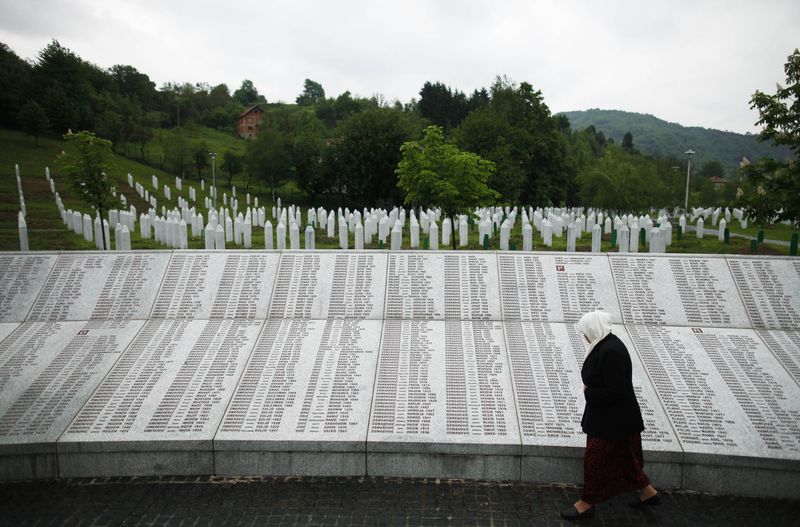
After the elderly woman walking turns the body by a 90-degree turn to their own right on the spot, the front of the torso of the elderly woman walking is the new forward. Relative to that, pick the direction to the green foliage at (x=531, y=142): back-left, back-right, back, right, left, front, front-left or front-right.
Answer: front

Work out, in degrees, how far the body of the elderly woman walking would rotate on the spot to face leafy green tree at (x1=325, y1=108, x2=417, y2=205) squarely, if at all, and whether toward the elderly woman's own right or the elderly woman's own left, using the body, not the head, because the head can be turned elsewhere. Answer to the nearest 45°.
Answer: approximately 45° to the elderly woman's own right

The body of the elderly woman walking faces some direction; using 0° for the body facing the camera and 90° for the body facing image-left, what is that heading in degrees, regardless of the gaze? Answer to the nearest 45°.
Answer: approximately 90°

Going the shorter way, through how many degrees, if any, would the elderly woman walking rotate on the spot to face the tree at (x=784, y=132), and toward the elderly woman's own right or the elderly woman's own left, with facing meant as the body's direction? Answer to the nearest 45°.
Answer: approximately 90° to the elderly woman's own right

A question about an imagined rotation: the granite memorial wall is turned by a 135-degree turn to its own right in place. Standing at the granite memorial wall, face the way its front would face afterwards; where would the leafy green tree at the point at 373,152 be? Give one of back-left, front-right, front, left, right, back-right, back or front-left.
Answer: front-right

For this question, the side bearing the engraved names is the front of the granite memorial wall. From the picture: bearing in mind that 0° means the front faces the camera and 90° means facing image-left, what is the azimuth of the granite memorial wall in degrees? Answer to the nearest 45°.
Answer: approximately 0°

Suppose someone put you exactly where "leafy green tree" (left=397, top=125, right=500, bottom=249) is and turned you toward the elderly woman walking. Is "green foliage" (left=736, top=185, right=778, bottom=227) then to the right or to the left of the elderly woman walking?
left

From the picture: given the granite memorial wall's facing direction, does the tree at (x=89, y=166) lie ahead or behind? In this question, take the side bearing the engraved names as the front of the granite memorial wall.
behind

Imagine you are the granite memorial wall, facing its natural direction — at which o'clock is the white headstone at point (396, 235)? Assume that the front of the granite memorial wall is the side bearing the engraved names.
The white headstone is roughly at 6 o'clock from the granite memorial wall.

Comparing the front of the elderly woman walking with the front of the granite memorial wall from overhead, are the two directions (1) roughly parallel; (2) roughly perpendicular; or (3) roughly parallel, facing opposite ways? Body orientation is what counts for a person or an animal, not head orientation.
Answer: roughly perpendicular

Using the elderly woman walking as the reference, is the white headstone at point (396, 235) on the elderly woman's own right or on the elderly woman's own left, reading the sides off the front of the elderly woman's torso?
on the elderly woman's own right

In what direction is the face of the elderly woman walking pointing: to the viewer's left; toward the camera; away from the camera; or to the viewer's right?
to the viewer's left
